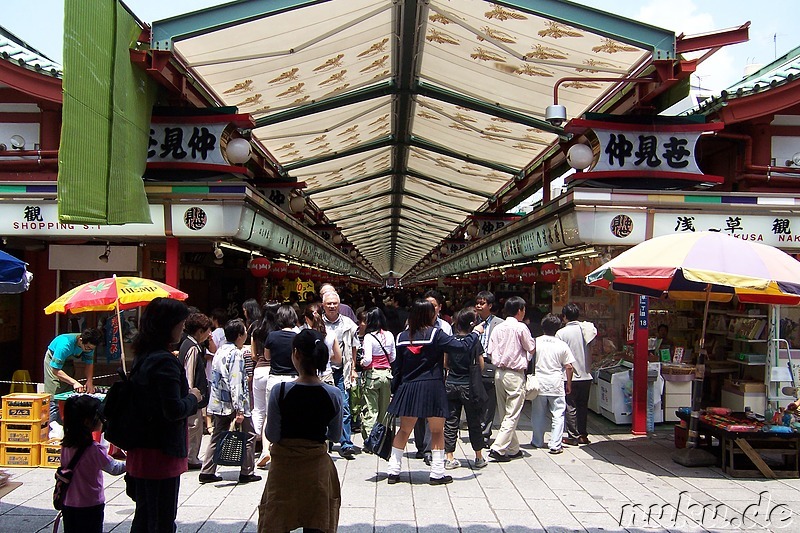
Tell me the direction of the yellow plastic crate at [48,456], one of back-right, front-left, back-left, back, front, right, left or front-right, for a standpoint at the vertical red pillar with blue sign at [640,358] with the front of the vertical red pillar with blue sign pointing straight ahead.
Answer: front-right

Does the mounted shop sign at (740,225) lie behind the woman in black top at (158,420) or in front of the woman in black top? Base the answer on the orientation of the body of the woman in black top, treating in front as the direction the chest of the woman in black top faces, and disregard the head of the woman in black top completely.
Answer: in front

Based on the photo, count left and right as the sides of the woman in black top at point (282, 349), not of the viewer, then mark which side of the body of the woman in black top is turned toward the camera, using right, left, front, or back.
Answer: back

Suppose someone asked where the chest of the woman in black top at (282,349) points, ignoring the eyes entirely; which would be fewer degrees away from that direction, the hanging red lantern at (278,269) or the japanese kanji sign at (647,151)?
the hanging red lantern

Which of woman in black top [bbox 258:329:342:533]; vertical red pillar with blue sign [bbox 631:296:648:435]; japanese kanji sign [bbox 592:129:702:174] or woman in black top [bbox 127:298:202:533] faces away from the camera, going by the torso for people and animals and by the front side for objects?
woman in black top [bbox 258:329:342:533]

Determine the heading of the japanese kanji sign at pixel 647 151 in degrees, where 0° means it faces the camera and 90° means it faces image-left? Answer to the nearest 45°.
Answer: approximately 0°

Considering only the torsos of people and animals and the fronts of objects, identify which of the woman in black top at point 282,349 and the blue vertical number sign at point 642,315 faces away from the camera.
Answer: the woman in black top

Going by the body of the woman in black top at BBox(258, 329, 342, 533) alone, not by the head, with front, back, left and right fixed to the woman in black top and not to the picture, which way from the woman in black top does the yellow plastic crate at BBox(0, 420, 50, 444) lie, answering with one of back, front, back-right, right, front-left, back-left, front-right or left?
front-left

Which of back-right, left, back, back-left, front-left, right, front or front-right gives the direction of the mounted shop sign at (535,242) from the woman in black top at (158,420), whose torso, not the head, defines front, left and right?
front-left

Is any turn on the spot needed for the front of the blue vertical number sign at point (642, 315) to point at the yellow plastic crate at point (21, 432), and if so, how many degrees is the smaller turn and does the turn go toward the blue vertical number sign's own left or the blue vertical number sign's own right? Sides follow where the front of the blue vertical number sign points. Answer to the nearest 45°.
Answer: approximately 45° to the blue vertical number sign's own right

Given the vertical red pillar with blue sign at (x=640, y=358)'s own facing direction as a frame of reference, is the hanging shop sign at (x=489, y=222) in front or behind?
behind

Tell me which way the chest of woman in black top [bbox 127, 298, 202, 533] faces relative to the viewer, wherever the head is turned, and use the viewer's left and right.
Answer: facing to the right of the viewer

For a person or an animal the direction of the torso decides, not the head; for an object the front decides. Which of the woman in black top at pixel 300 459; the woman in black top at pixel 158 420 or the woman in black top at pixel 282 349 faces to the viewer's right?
the woman in black top at pixel 158 420

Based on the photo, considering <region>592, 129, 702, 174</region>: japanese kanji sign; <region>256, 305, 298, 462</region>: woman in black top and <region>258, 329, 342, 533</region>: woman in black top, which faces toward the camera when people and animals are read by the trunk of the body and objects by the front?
the japanese kanji sign

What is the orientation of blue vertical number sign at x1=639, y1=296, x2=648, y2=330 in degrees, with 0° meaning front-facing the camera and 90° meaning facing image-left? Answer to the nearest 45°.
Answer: approximately 0°

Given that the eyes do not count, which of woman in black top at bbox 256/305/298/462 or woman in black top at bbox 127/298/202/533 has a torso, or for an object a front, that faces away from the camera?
woman in black top at bbox 256/305/298/462
